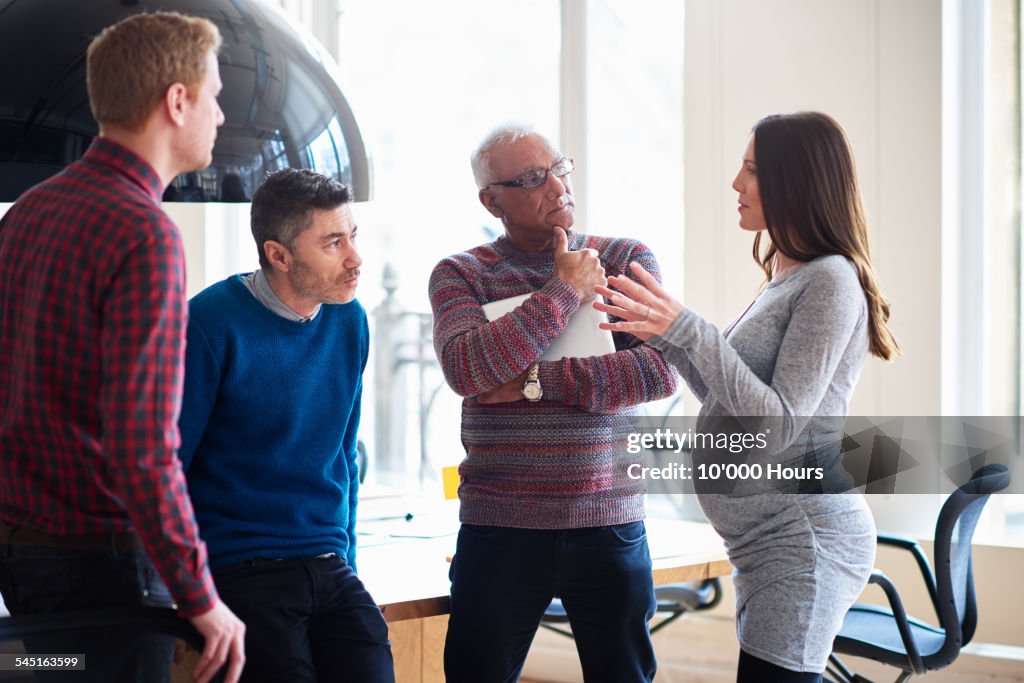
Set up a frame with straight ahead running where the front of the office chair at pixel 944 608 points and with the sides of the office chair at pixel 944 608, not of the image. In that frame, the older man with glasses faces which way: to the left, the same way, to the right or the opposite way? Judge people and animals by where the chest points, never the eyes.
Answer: to the left

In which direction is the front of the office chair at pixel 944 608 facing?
to the viewer's left

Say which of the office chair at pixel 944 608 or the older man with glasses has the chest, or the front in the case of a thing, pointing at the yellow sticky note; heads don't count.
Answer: the office chair

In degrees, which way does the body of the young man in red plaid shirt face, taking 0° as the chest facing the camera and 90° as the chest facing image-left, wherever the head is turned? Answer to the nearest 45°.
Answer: approximately 225°

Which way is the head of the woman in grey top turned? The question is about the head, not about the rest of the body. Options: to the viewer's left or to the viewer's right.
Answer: to the viewer's left

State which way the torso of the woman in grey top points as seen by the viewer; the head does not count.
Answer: to the viewer's left

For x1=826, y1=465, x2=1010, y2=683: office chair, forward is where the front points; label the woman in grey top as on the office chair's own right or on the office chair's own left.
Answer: on the office chair's own left
